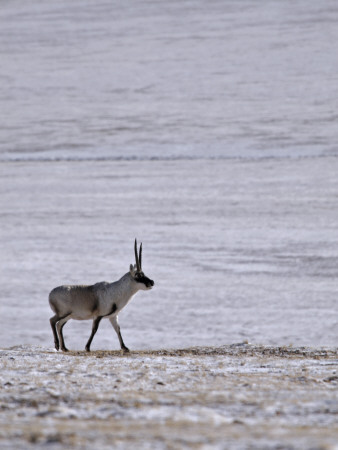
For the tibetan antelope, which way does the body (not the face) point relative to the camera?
to the viewer's right
